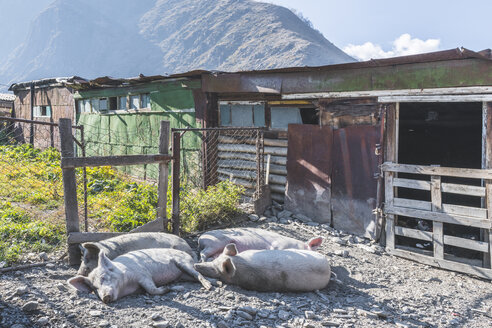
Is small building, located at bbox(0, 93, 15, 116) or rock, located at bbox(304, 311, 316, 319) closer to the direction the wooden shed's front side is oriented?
the rock

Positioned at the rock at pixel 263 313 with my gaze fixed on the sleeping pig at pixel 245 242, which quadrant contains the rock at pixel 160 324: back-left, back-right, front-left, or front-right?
back-left

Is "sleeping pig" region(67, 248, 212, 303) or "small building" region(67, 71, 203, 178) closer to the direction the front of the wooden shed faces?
the sleeping pig

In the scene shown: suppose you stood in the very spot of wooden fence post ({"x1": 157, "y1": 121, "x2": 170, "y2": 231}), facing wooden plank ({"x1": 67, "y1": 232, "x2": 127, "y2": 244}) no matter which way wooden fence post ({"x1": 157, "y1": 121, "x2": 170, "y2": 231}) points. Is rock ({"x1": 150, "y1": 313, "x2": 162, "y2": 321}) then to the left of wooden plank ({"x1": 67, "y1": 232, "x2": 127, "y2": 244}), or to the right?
left

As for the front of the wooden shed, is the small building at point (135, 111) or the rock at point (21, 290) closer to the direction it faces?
the rock

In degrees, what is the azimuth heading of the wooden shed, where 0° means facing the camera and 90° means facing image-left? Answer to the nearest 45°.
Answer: approximately 45°

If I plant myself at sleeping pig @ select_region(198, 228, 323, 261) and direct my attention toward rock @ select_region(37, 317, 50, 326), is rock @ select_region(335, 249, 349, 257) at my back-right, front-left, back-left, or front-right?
back-left
